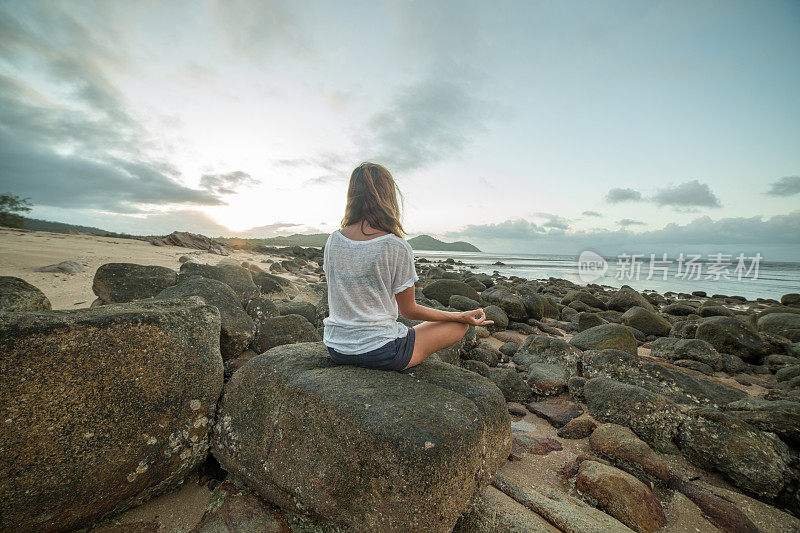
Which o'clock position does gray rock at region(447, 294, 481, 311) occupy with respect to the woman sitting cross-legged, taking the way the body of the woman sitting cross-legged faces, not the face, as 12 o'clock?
The gray rock is roughly at 11 o'clock from the woman sitting cross-legged.

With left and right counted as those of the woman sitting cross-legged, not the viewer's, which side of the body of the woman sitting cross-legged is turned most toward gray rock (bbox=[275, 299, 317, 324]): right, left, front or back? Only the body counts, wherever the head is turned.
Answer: left

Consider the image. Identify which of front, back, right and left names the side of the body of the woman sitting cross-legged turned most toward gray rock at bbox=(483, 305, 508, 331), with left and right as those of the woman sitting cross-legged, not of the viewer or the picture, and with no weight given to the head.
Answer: front

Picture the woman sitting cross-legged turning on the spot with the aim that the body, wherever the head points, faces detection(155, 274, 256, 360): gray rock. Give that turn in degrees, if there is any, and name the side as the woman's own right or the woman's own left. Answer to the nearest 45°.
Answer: approximately 90° to the woman's own left

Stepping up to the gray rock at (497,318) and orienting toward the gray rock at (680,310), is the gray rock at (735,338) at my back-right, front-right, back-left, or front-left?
front-right

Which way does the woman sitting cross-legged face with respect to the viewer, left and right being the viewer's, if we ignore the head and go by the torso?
facing away from the viewer and to the right of the viewer

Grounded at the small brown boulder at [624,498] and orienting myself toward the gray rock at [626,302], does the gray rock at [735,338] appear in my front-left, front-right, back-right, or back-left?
front-right

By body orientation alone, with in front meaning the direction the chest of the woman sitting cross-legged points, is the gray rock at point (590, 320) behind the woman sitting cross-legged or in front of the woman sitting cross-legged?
in front

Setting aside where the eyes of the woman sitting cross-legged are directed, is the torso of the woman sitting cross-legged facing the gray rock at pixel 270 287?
no

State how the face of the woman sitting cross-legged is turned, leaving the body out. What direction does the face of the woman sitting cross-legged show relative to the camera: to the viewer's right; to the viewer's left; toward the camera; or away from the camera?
away from the camera

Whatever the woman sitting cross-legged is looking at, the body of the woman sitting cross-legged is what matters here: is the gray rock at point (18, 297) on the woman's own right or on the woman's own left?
on the woman's own left

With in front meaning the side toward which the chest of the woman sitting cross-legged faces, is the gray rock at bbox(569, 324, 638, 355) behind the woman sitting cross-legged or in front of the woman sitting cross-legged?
in front
